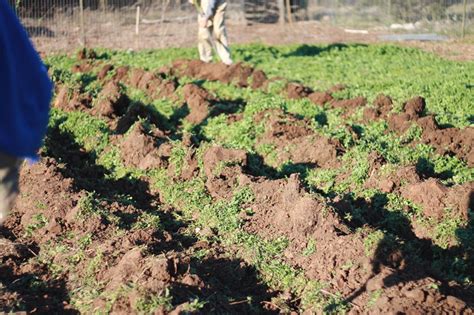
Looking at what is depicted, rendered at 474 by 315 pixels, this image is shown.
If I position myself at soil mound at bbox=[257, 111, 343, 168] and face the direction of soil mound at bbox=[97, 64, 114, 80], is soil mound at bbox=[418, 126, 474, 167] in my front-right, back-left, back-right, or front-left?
back-right
